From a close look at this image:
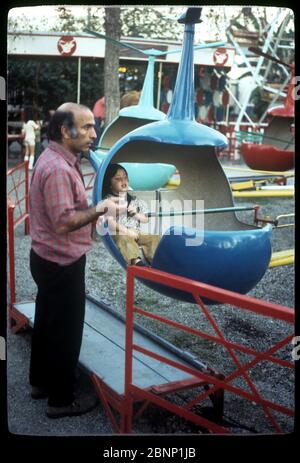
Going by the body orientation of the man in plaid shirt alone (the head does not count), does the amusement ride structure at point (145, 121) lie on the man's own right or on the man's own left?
on the man's own left

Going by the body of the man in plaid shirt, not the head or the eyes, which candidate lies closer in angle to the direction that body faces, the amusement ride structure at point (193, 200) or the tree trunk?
the amusement ride structure

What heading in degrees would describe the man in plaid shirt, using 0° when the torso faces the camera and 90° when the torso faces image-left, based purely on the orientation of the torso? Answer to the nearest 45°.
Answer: approximately 270°

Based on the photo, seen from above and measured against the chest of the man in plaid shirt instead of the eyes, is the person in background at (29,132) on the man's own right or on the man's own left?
on the man's own left

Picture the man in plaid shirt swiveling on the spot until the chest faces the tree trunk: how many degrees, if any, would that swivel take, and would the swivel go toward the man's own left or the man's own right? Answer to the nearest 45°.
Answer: approximately 90° to the man's own left

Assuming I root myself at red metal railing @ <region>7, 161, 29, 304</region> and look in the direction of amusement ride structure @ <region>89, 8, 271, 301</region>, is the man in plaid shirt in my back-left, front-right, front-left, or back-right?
front-right

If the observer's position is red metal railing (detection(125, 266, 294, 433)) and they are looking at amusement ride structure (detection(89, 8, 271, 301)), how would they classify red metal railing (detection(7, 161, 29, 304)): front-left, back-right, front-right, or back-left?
front-left

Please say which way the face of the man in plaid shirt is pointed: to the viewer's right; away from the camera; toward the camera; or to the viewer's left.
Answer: to the viewer's right
